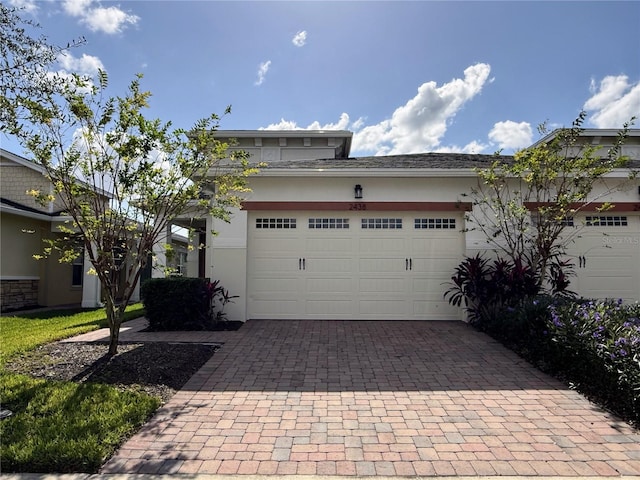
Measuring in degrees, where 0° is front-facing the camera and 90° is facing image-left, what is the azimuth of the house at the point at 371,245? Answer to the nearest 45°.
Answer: approximately 0°

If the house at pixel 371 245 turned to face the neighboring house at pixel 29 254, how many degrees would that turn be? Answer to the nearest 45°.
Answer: approximately 90° to its right

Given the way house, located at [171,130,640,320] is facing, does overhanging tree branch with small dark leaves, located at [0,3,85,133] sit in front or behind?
in front
